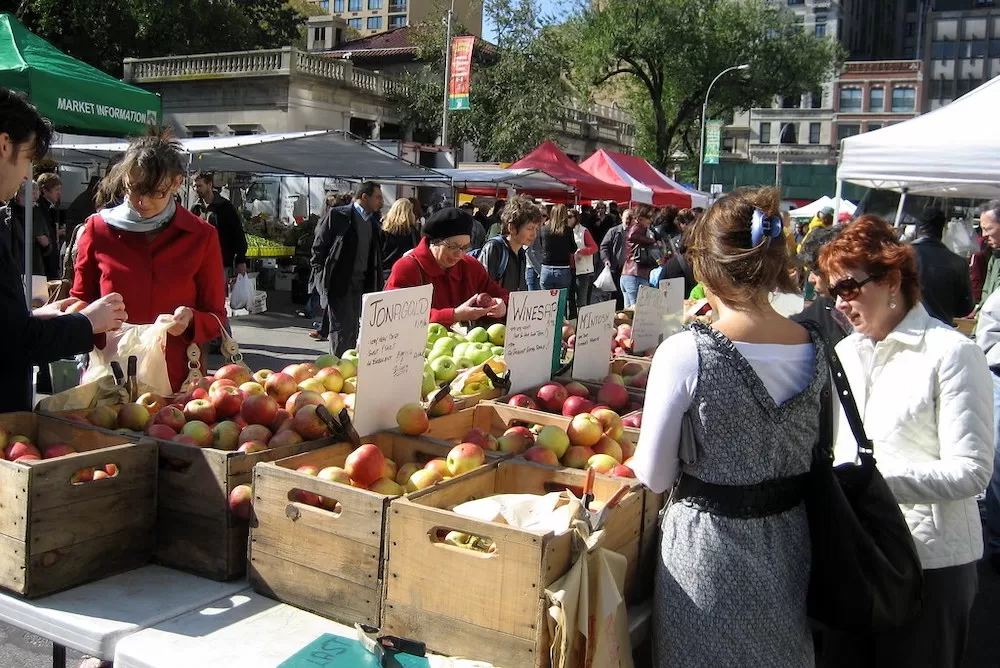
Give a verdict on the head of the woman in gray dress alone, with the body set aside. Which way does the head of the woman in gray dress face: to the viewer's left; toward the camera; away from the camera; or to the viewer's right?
away from the camera

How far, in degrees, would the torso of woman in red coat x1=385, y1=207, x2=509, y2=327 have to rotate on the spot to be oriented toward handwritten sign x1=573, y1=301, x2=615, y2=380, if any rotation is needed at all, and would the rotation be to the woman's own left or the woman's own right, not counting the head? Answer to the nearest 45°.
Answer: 0° — they already face it

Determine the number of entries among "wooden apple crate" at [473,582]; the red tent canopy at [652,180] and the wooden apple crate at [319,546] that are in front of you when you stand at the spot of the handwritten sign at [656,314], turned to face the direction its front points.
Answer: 2

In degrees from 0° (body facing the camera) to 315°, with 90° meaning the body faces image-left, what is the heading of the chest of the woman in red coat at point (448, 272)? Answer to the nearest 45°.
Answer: approximately 315°

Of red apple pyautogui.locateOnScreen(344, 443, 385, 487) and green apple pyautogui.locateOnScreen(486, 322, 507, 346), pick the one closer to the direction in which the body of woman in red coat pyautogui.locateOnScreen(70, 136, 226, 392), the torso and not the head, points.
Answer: the red apple

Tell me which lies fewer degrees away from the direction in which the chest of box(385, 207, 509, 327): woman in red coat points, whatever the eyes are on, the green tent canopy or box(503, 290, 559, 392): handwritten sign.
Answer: the handwritten sign

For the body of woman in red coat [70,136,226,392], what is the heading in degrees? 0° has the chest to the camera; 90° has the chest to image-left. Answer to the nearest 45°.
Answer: approximately 0°

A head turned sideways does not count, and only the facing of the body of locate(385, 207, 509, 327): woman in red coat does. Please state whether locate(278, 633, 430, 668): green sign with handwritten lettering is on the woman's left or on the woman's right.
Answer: on the woman's right

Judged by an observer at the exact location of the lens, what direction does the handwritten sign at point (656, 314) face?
facing the viewer

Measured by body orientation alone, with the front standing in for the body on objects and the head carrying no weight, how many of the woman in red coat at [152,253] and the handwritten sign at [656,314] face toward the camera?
2

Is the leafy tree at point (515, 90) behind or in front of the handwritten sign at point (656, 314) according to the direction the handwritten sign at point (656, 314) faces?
behind

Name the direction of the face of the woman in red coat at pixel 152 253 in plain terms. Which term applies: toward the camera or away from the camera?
toward the camera
